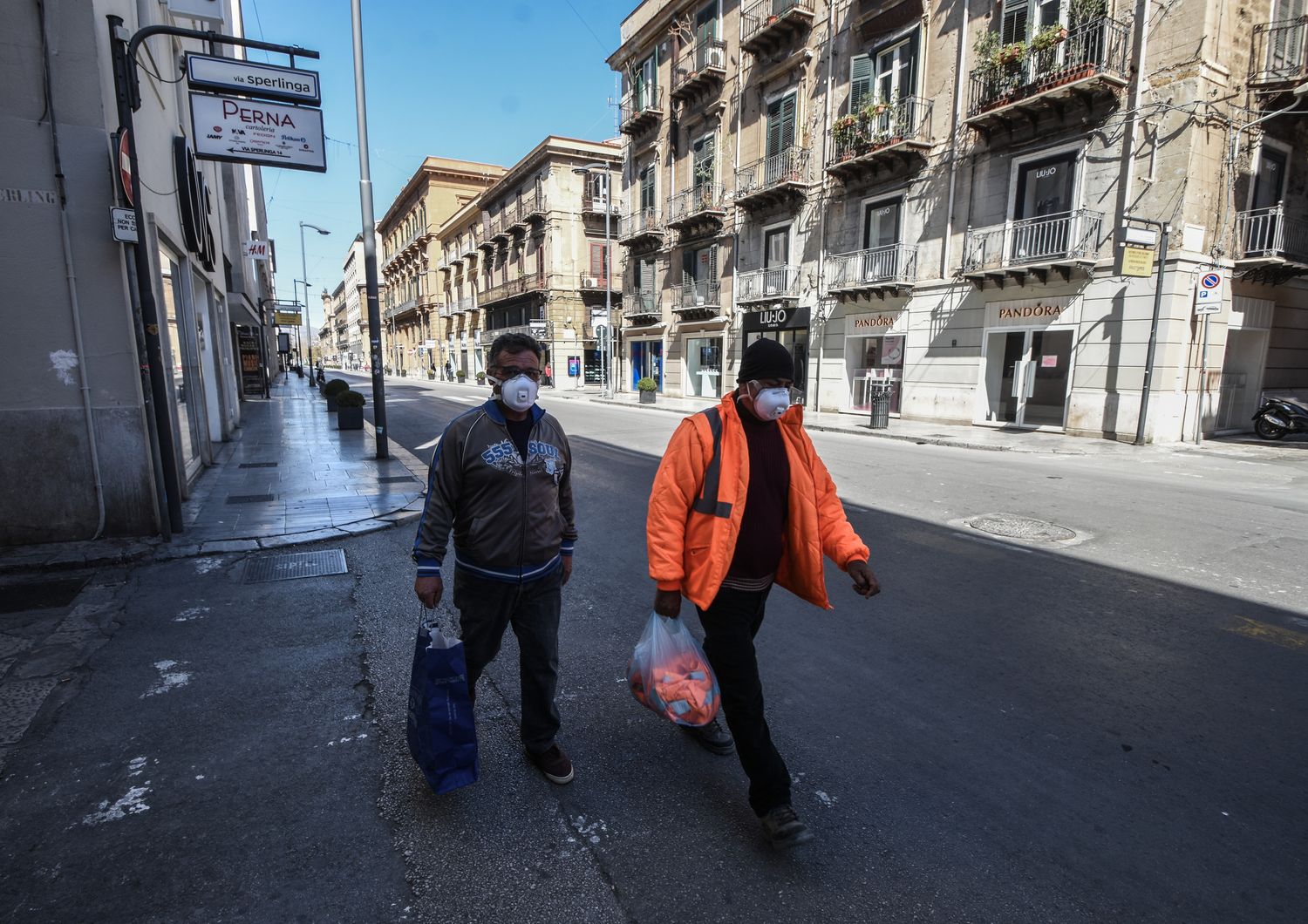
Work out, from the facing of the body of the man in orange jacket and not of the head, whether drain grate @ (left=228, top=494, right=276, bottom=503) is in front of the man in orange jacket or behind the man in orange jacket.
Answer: behind

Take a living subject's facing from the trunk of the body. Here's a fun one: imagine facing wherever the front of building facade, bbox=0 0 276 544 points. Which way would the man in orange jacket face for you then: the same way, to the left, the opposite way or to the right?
to the right

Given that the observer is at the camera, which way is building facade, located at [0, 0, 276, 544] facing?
facing to the right of the viewer

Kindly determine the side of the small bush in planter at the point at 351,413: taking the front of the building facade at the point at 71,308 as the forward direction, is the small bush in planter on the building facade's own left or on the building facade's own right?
on the building facade's own left

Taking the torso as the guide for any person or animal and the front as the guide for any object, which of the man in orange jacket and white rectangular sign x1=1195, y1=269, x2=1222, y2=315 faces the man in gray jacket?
the white rectangular sign

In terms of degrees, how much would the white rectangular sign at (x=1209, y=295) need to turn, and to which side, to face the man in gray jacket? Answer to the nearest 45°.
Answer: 0° — it already faces them

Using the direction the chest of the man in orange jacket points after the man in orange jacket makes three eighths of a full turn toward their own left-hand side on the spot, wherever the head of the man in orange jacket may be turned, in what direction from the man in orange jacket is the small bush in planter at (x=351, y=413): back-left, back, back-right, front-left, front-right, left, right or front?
front-left

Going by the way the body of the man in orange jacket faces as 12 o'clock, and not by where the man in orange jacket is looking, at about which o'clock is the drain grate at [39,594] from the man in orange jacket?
The drain grate is roughly at 5 o'clock from the man in orange jacket.

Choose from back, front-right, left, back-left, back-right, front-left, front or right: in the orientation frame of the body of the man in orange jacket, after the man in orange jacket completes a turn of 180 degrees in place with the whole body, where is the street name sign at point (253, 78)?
front

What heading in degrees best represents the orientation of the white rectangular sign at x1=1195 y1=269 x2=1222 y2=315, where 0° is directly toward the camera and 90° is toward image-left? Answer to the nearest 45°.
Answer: approximately 0°

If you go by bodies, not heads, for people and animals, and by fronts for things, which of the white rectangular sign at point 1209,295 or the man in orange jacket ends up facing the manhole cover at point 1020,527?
the white rectangular sign

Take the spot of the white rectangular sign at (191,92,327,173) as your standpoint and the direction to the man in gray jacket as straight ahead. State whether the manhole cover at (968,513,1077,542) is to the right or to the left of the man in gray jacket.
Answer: left
